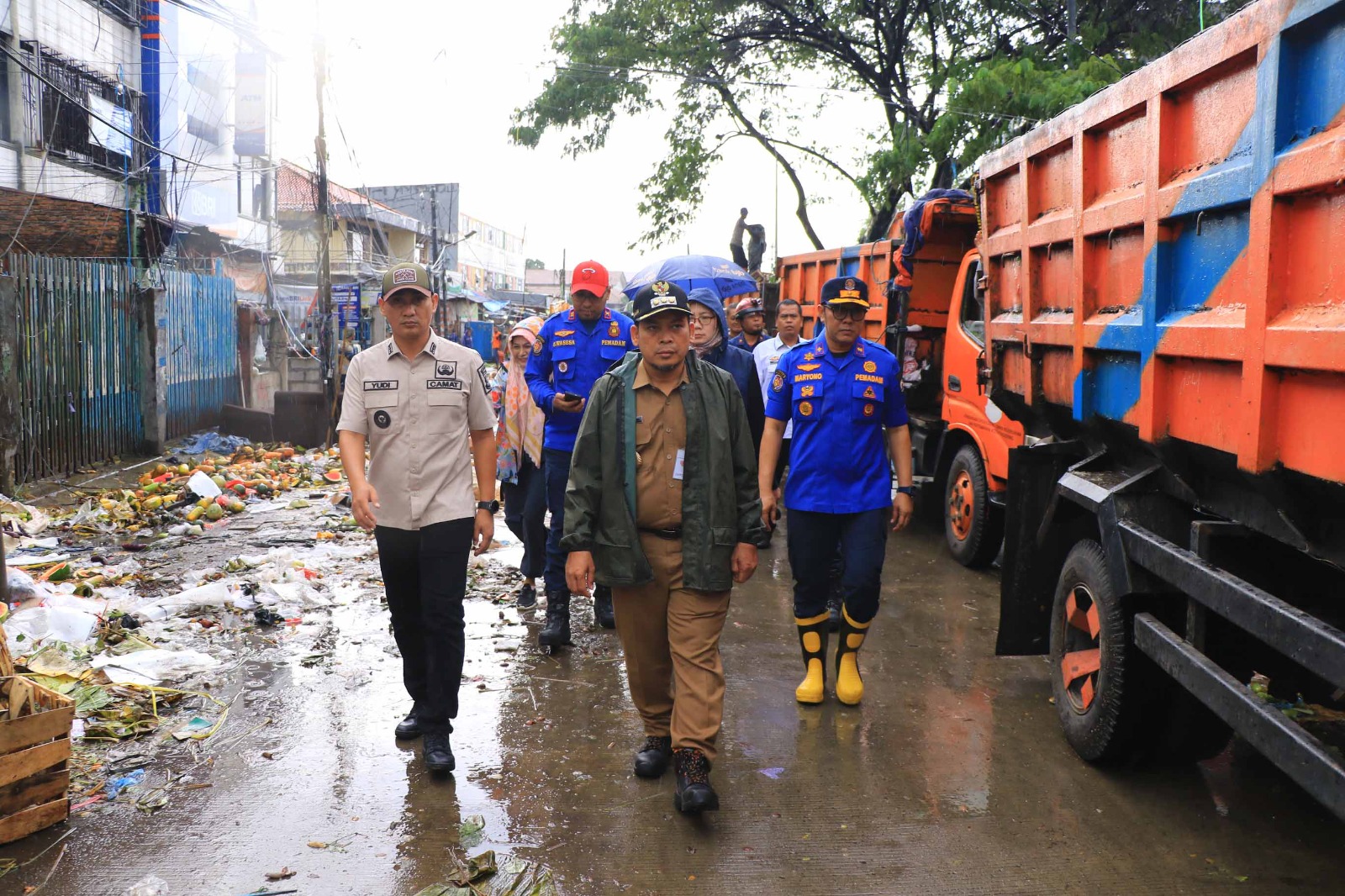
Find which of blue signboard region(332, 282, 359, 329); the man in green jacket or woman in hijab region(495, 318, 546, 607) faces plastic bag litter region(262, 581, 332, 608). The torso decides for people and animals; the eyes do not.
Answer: the blue signboard

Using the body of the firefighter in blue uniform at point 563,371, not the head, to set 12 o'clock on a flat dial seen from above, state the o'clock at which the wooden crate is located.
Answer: The wooden crate is roughly at 1 o'clock from the firefighter in blue uniform.

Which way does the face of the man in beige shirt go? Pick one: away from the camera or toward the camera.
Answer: toward the camera

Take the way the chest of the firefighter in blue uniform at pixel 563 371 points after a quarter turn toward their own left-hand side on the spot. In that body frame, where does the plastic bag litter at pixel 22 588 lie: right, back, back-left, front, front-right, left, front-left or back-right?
back

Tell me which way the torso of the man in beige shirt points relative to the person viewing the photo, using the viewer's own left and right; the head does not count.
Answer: facing the viewer

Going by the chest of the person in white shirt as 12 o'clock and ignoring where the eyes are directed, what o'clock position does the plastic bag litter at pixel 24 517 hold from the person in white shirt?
The plastic bag litter is roughly at 3 o'clock from the person in white shirt.

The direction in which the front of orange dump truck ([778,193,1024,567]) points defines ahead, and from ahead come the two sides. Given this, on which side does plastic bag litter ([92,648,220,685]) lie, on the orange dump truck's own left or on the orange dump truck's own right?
on the orange dump truck's own right

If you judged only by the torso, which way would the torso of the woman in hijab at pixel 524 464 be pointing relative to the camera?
toward the camera

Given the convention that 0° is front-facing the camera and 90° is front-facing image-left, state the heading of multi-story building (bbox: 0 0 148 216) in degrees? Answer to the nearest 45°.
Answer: approximately 315°

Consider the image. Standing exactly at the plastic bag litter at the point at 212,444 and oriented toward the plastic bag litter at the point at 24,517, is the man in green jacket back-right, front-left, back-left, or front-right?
front-left

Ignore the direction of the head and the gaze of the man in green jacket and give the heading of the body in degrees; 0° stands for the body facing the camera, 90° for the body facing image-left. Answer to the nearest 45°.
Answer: approximately 0°

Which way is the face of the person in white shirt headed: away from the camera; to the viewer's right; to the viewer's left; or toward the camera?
toward the camera

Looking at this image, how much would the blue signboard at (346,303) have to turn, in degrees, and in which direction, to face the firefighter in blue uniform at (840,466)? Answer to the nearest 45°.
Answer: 0° — it already faces them

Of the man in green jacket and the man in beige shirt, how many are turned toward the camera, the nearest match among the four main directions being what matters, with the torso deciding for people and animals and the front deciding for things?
2

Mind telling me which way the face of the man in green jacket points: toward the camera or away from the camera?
toward the camera

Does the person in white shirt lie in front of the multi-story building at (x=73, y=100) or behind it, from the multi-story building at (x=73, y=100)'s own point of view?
in front

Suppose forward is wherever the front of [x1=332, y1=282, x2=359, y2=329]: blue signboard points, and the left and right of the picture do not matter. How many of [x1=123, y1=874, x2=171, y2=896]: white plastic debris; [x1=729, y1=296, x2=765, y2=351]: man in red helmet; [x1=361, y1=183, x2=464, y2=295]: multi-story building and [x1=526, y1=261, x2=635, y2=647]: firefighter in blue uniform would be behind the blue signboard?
1

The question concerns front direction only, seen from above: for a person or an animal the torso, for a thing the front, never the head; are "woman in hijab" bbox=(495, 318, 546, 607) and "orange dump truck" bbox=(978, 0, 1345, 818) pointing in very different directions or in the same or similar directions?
same or similar directions
